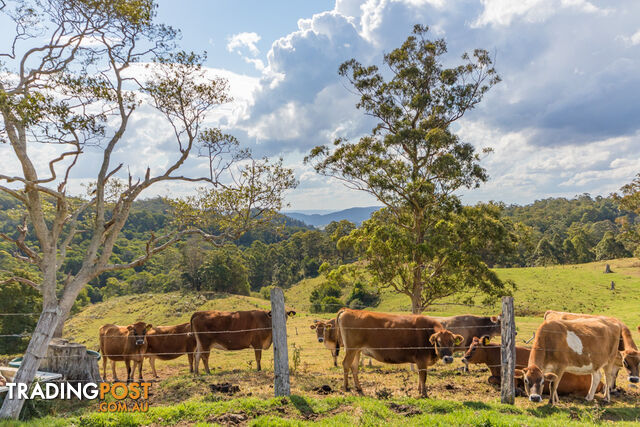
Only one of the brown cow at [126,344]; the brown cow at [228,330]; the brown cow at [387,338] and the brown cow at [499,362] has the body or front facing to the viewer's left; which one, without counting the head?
the brown cow at [499,362]

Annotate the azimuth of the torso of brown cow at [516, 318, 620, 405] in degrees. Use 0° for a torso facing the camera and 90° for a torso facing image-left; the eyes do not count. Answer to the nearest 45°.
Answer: approximately 45°

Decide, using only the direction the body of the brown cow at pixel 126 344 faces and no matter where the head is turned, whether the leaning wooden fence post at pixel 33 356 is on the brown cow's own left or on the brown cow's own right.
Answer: on the brown cow's own right

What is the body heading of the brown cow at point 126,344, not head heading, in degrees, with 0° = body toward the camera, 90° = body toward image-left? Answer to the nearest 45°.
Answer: approximately 315°

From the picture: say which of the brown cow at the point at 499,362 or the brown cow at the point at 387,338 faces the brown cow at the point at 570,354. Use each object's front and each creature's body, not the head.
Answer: the brown cow at the point at 387,338

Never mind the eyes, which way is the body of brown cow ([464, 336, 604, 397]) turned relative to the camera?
to the viewer's left

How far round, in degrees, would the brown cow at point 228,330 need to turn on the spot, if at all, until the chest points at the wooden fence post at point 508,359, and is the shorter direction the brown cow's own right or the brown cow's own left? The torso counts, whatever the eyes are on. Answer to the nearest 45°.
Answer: approximately 45° to the brown cow's own right

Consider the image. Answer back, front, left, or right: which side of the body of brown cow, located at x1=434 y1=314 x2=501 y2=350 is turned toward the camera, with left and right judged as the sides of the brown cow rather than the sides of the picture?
right

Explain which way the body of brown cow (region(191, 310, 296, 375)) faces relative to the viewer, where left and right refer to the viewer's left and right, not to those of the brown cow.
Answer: facing to the right of the viewer

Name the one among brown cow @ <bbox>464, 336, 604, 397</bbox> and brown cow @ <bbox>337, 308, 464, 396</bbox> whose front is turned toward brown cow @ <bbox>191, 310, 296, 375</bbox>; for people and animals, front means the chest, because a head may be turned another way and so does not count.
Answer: brown cow @ <bbox>464, 336, 604, 397</bbox>

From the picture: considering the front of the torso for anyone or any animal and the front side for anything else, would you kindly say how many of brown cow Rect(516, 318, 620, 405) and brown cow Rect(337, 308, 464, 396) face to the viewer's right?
1
